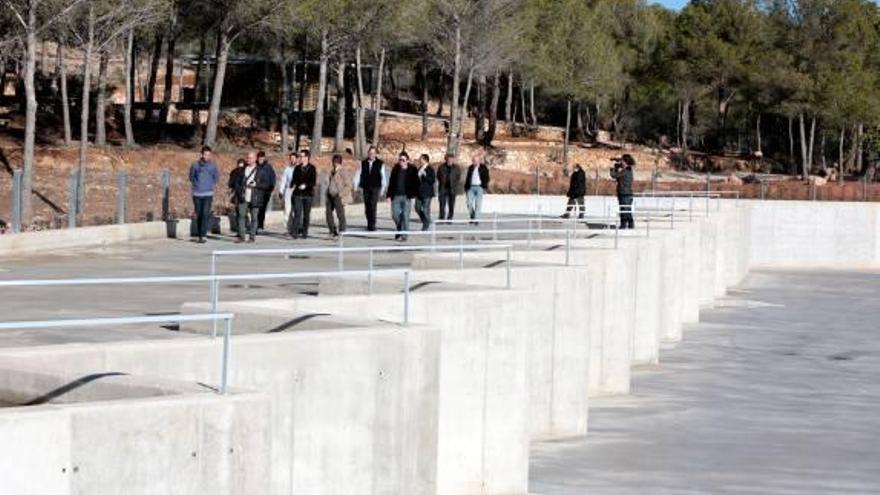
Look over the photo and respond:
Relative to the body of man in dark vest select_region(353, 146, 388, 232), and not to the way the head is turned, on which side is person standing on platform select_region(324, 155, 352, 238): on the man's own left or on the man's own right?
on the man's own right

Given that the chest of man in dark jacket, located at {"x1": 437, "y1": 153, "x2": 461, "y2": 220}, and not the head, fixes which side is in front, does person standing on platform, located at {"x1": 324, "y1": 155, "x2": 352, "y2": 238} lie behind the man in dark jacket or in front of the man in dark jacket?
in front

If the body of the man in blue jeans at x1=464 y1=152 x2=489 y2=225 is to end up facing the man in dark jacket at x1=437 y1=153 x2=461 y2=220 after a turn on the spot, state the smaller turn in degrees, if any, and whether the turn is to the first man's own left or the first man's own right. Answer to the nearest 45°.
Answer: approximately 45° to the first man's own right

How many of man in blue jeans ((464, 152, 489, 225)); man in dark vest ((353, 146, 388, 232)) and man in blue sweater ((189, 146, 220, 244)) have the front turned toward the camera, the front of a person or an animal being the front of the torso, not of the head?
3

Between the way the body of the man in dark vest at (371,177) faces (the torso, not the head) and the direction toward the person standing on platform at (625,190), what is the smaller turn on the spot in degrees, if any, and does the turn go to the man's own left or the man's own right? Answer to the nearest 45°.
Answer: approximately 135° to the man's own left

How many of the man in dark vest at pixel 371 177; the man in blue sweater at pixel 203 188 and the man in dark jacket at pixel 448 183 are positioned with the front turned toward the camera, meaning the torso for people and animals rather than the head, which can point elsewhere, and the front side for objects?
3

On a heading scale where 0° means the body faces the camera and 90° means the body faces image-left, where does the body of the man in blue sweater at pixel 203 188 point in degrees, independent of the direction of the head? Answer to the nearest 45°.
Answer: approximately 0°

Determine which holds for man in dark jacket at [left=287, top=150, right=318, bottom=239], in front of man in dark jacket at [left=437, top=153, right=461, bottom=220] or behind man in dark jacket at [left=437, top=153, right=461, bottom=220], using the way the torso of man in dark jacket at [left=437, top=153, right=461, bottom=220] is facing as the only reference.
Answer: in front

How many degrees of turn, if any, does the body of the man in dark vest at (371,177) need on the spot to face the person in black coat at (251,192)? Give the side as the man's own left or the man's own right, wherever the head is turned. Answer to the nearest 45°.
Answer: approximately 90° to the man's own right

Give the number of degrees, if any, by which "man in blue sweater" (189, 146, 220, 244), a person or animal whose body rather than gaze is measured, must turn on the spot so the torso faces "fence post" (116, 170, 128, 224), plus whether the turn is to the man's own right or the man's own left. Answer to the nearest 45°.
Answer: approximately 135° to the man's own right
